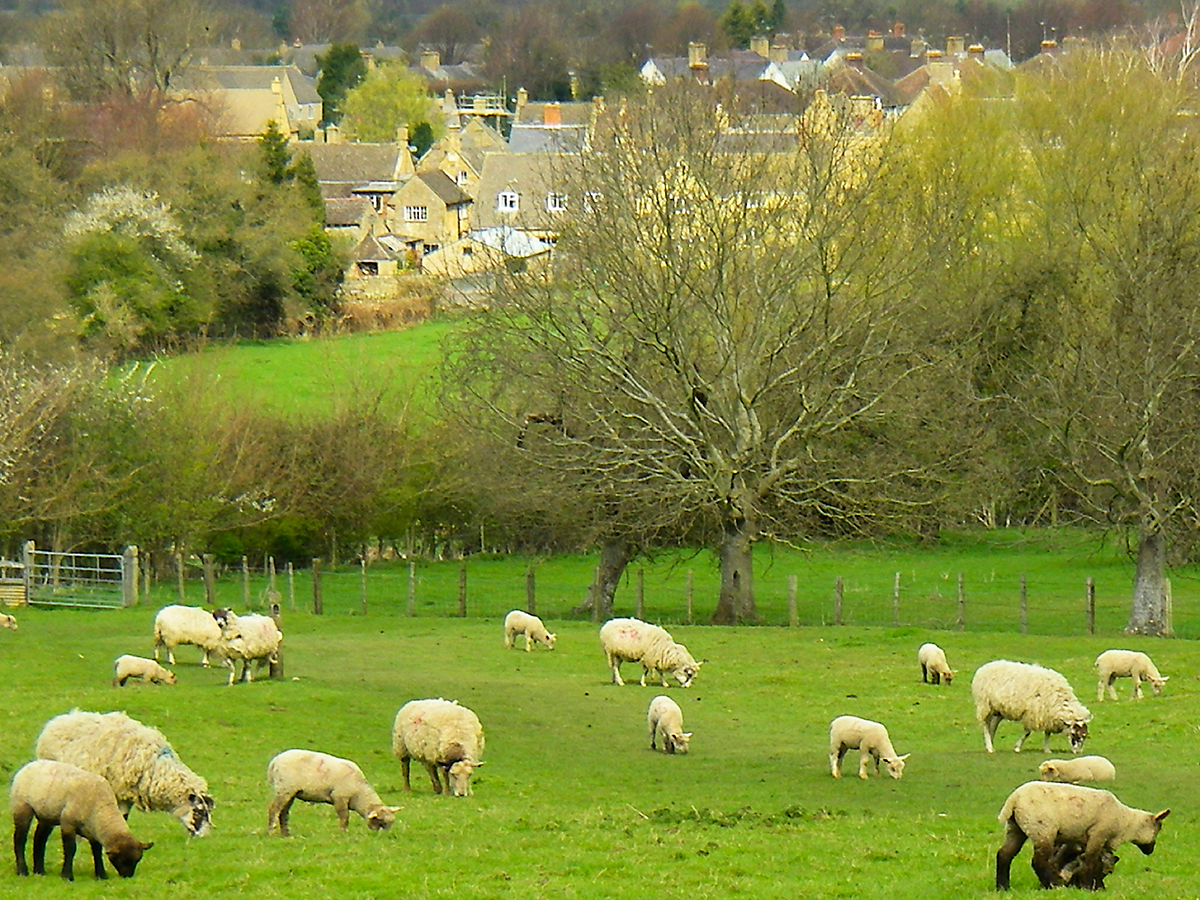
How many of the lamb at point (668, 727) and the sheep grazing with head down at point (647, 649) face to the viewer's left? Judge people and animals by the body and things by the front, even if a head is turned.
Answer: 0

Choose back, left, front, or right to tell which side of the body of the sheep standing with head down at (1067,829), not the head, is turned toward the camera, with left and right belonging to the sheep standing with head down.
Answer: right

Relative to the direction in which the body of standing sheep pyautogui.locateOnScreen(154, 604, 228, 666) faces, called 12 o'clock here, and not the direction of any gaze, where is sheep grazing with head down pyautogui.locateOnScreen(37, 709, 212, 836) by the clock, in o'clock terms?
The sheep grazing with head down is roughly at 3 o'clock from the standing sheep.

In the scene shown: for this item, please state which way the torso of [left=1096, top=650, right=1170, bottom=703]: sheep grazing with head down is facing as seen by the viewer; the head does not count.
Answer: to the viewer's right

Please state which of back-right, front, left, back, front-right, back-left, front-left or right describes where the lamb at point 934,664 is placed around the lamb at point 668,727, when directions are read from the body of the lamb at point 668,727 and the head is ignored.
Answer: left

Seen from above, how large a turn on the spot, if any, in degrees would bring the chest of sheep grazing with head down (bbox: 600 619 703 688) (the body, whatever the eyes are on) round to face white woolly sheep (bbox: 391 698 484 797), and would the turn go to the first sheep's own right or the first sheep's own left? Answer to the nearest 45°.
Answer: approximately 90° to the first sheep's own right

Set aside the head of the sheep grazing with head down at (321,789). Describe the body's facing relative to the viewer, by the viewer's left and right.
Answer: facing to the right of the viewer

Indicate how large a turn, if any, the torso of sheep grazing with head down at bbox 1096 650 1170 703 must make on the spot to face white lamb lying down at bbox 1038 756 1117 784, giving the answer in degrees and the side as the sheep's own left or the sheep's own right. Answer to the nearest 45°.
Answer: approximately 90° to the sheep's own right

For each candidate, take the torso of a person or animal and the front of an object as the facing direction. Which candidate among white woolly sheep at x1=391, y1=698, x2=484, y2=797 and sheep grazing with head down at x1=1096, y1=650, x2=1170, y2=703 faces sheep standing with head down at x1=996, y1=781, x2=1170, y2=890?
the white woolly sheep

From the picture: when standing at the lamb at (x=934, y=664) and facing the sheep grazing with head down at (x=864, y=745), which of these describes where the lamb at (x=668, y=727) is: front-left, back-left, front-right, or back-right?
front-right

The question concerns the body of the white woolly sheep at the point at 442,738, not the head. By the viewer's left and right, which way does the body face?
facing the viewer and to the right of the viewer

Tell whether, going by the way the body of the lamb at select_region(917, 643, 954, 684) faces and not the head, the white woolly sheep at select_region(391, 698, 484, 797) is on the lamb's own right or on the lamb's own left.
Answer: on the lamb's own right

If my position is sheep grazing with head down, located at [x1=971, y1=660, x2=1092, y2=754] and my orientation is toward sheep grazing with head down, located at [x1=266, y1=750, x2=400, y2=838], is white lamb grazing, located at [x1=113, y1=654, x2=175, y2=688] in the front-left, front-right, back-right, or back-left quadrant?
front-right

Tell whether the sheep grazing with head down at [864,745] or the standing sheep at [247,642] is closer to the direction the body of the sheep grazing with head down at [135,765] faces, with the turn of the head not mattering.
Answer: the sheep grazing with head down

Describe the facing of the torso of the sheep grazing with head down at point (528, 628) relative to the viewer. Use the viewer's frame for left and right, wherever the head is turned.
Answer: facing to the right of the viewer

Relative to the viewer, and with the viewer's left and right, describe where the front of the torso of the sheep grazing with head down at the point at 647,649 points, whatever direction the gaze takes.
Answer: facing to the right of the viewer

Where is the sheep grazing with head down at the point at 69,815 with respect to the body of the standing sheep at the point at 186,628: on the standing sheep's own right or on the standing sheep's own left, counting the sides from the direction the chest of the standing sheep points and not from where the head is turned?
on the standing sheep's own right
